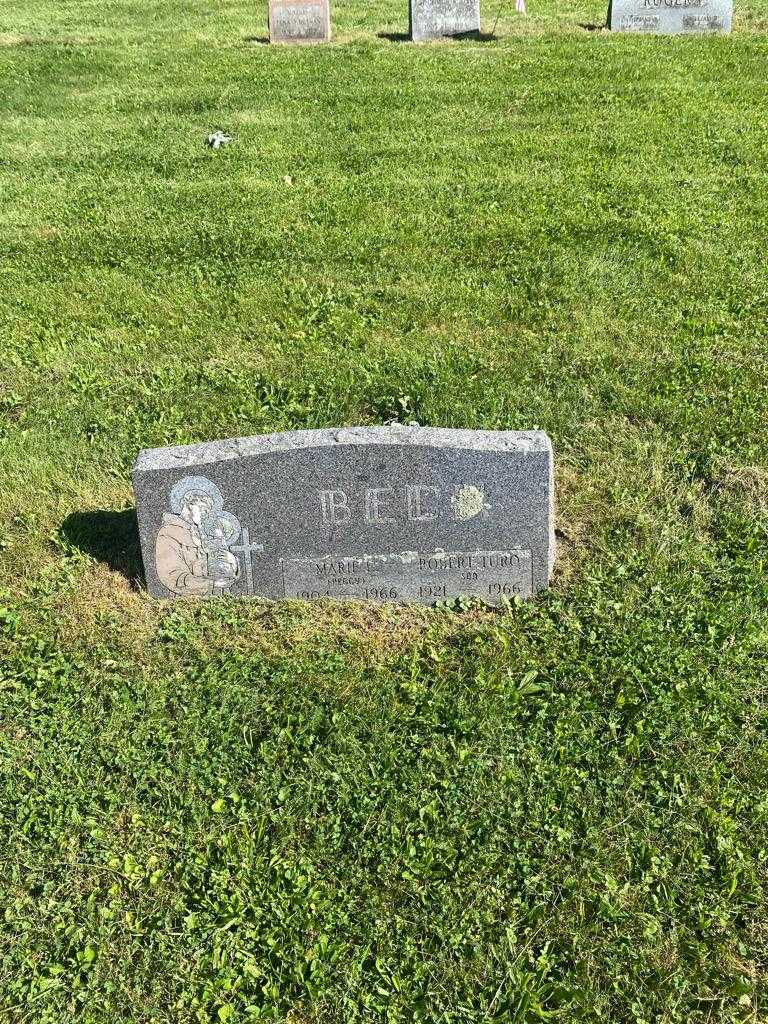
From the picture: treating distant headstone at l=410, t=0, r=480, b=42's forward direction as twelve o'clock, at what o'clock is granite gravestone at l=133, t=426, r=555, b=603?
The granite gravestone is roughly at 12 o'clock from the distant headstone.

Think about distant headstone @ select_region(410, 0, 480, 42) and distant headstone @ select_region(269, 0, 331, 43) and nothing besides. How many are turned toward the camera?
2

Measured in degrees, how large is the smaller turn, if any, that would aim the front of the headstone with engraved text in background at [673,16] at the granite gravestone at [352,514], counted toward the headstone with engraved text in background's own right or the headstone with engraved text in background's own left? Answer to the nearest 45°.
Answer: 0° — it already faces it

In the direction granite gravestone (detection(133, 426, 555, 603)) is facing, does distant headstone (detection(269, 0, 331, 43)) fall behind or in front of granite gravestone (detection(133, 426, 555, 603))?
behind

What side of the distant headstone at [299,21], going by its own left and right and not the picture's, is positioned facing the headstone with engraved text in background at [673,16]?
left

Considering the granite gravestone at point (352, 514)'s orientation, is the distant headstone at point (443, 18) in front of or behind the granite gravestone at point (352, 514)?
behind

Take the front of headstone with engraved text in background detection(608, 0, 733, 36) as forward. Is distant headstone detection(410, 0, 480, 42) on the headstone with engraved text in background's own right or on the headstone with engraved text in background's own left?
on the headstone with engraved text in background's own right

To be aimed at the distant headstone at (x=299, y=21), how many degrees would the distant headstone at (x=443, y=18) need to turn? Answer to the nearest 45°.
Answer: approximately 90° to its right
